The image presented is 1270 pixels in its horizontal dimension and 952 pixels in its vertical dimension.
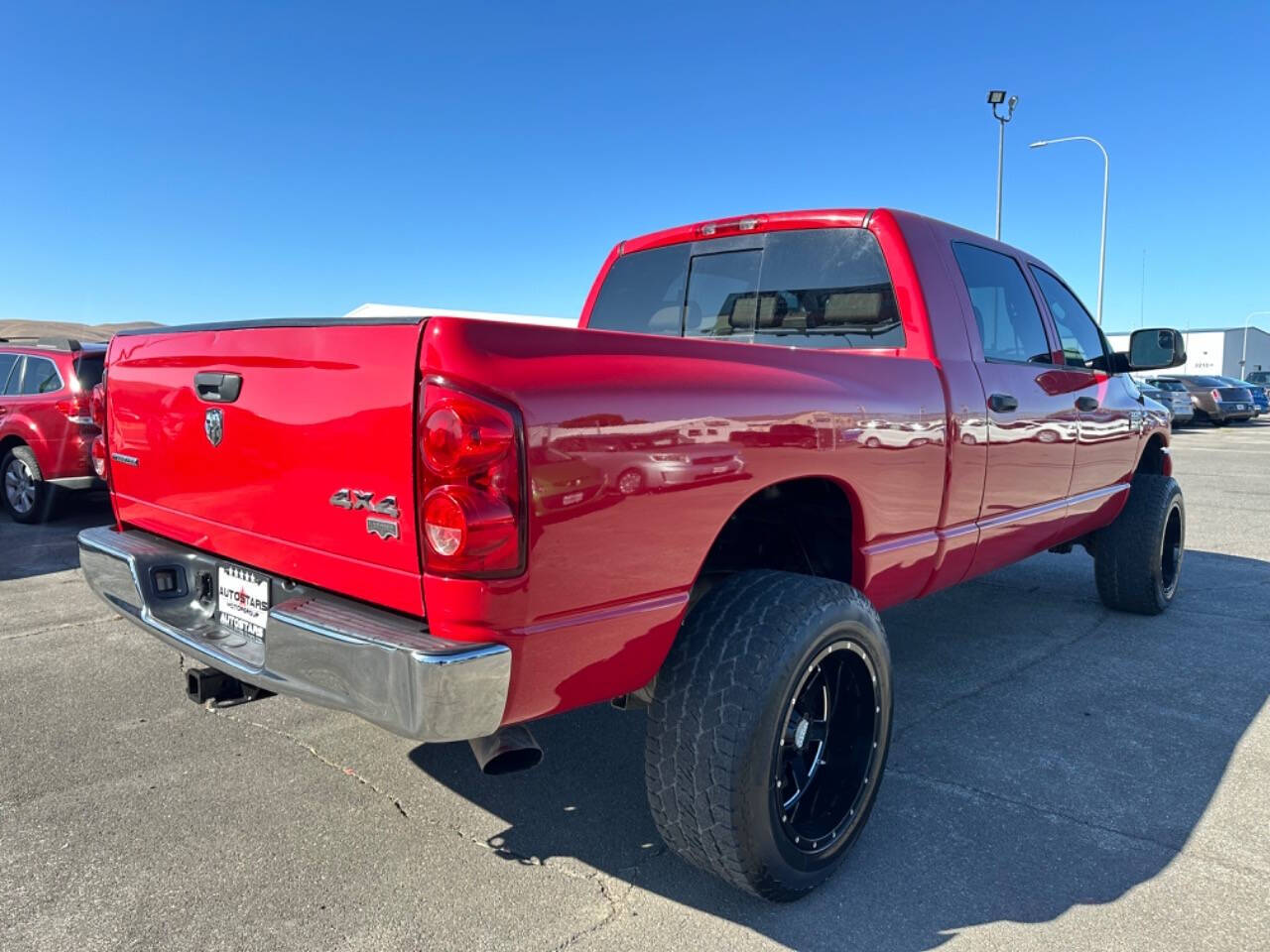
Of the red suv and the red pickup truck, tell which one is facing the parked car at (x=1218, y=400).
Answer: the red pickup truck

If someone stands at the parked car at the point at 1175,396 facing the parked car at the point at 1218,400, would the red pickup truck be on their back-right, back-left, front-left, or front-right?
back-right

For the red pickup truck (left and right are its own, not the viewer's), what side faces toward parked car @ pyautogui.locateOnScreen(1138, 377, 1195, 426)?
front

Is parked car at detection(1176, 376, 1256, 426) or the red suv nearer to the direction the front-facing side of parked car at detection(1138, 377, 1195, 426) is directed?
the red suv

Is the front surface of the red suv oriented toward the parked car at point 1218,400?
no

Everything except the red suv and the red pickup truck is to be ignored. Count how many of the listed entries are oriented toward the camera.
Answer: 0

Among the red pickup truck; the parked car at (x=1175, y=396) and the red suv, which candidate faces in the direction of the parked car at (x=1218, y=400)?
the red pickup truck

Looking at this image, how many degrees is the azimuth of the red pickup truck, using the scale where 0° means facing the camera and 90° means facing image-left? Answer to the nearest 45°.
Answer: approximately 225°

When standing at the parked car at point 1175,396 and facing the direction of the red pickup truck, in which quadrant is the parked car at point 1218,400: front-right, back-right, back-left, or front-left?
back-left

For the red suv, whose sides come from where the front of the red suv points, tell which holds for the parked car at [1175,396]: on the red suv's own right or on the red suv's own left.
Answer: on the red suv's own right

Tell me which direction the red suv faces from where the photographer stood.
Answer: facing away from the viewer and to the left of the viewer

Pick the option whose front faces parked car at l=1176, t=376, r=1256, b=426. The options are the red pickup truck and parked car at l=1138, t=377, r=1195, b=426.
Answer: the red pickup truck

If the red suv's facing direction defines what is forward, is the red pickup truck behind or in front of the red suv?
behind

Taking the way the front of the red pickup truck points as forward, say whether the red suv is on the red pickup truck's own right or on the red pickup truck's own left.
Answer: on the red pickup truck's own left
